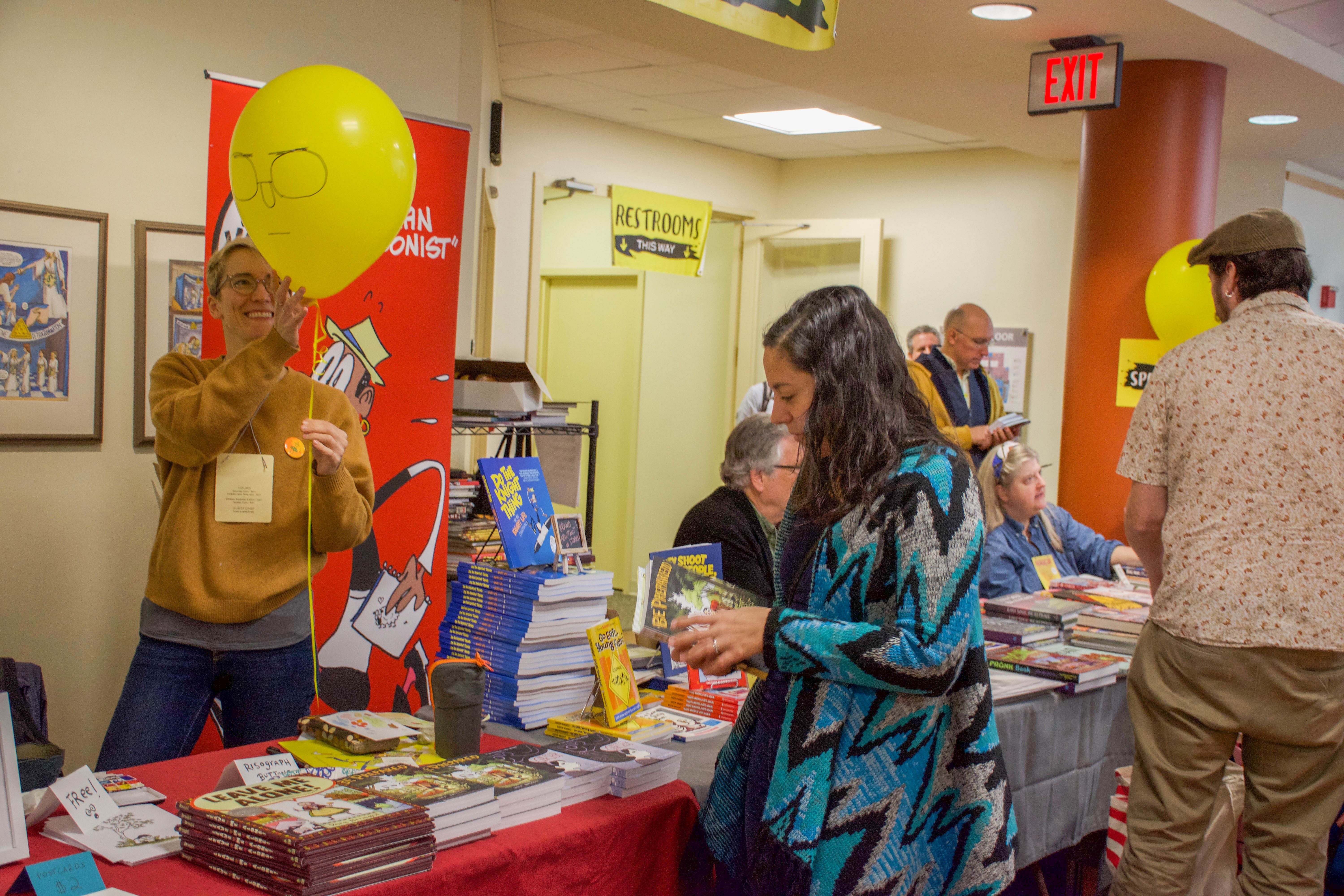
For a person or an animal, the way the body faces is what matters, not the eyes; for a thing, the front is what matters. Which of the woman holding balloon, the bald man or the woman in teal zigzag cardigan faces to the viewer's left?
the woman in teal zigzag cardigan

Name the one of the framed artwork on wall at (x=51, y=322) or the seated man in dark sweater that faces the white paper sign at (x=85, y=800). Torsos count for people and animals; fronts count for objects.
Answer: the framed artwork on wall

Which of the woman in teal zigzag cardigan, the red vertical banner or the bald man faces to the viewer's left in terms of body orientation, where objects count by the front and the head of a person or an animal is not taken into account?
the woman in teal zigzag cardigan

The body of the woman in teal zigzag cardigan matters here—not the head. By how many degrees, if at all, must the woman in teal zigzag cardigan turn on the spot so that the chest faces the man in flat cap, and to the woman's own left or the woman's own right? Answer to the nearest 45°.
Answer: approximately 135° to the woman's own right

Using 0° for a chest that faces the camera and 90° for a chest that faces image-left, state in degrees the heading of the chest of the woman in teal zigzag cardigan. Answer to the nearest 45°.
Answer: approximately 90°

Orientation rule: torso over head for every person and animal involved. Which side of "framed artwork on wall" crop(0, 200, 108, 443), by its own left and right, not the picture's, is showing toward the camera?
front

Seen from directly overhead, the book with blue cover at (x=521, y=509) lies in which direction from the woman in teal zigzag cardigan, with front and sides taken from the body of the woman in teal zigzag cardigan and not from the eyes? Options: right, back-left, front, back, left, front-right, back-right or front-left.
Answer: front-right

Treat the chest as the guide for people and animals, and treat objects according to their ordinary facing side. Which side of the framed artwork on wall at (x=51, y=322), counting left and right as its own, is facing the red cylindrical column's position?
left

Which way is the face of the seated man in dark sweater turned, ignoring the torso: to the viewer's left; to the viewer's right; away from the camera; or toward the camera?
to the viewer's right

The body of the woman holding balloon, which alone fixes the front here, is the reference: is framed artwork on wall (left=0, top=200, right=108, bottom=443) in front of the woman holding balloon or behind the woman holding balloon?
behind

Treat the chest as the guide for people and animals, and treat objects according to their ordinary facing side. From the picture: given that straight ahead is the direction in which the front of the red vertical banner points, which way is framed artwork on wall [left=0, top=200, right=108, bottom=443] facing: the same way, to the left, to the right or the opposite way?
the same way

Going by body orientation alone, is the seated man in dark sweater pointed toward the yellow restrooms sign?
no

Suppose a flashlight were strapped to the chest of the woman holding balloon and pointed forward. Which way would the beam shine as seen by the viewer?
toward the camera

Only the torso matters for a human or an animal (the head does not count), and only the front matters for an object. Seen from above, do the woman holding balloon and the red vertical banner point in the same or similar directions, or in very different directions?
same or similar directions

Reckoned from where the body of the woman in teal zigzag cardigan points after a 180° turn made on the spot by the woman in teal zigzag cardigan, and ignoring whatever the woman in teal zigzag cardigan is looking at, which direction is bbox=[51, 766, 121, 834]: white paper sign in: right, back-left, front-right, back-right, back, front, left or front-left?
back

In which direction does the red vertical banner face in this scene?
toward the camera

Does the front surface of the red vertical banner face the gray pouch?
yes

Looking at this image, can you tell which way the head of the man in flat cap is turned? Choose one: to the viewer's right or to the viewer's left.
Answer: to the viewer's left
